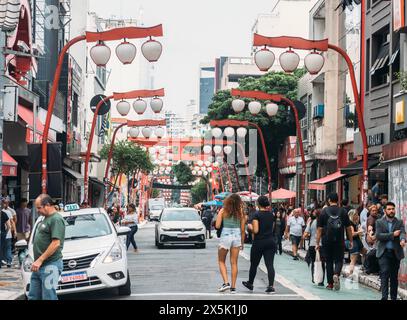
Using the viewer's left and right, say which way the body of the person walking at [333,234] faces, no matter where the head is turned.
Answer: facing away from the viewer

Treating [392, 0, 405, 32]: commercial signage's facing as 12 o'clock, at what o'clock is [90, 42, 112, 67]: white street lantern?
The white street lantern is roughly at 12 o'clock from the commercial signage.

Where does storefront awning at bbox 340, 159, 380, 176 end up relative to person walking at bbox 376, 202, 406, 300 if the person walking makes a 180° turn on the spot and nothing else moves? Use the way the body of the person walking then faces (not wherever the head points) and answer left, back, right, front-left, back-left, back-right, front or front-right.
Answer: front

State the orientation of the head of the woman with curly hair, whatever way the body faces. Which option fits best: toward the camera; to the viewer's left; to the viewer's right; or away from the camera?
away from the camera

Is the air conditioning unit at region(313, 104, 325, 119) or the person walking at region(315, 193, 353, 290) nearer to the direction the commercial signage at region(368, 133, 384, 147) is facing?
the person walking

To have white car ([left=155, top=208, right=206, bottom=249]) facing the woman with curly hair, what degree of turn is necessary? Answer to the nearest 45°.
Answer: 0° — it already faces them

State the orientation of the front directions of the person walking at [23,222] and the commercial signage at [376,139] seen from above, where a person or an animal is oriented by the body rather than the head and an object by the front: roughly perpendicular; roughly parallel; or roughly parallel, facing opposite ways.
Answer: roughly perpendicular

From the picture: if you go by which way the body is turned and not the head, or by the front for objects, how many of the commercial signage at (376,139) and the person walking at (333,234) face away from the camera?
1

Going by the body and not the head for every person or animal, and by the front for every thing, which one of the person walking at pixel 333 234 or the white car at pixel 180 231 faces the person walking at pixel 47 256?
the white car

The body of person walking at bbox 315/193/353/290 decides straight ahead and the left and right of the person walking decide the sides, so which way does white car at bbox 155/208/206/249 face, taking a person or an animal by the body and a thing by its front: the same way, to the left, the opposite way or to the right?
the opposite way

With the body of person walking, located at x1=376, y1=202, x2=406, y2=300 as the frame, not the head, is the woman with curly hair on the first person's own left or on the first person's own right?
on the first person's own right

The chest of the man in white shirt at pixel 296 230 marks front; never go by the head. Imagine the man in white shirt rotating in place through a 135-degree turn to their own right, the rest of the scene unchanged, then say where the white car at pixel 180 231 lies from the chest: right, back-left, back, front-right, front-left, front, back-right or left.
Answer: front
